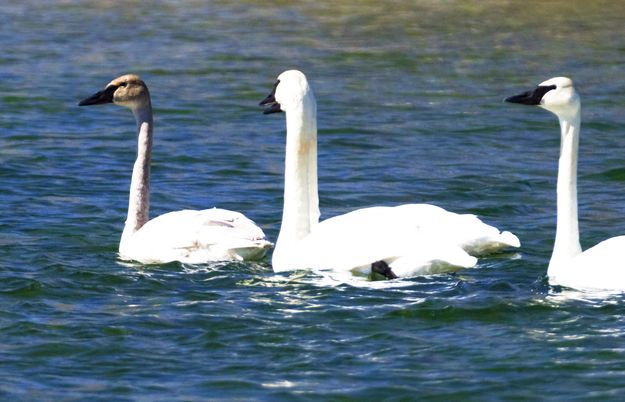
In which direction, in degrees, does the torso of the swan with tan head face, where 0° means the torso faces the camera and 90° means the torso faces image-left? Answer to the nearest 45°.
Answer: approximately 90°

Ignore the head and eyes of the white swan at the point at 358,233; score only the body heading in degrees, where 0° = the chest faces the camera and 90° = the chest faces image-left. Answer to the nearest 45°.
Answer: approximately 90°

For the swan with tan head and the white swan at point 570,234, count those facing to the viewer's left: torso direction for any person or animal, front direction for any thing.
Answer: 2

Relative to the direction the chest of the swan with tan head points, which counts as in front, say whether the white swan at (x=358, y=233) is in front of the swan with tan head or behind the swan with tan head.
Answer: behind

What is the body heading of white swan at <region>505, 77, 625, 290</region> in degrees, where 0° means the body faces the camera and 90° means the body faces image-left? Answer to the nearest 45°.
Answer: approximately 90°

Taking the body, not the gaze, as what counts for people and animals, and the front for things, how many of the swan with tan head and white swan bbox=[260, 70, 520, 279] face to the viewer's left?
2

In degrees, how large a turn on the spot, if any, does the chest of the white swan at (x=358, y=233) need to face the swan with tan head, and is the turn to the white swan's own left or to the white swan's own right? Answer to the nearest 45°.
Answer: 0° — it already faces it
